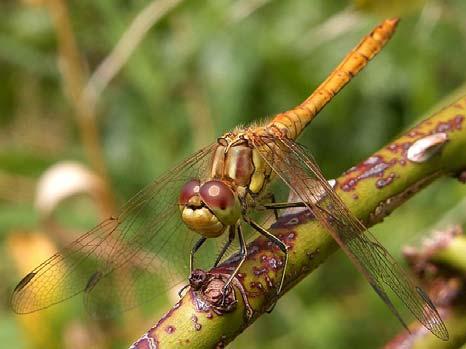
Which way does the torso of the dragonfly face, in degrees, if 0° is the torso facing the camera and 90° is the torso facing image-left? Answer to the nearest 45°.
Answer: approximately 45°
